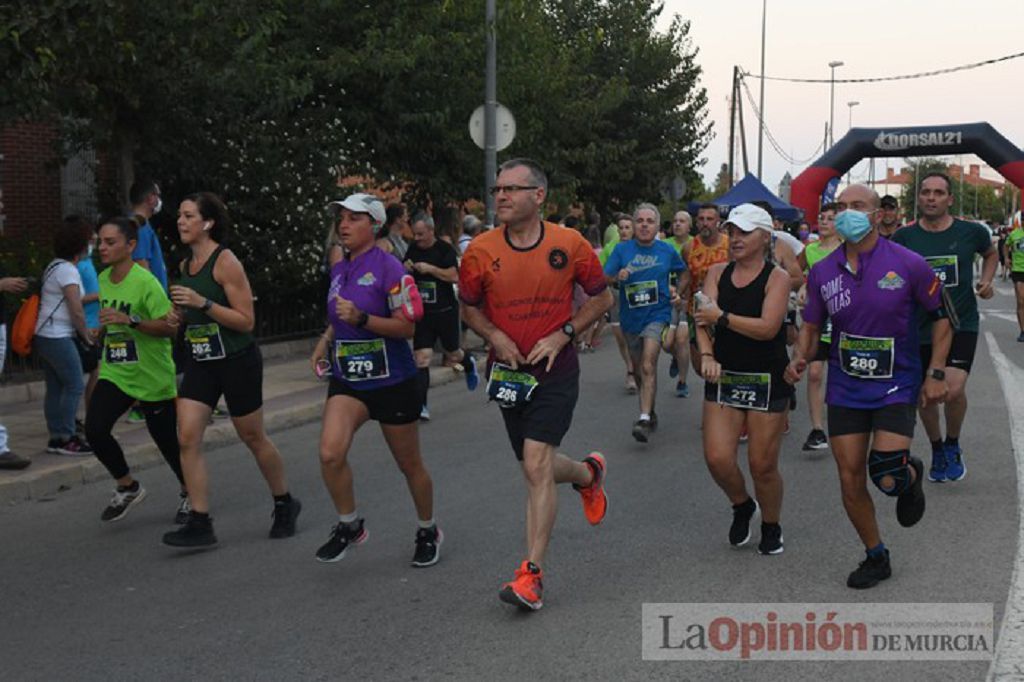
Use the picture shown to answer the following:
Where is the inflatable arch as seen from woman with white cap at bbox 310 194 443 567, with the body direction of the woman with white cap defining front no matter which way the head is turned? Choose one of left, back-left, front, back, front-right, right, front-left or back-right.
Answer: back

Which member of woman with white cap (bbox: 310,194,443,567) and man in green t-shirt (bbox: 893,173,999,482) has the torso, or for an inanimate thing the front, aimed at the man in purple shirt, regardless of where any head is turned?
the man in green t-shirt

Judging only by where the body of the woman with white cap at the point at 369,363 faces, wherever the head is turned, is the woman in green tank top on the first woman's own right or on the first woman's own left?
on the first woman's own right

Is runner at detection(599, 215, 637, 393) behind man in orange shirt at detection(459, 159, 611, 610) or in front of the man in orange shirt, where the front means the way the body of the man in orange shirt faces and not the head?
behind

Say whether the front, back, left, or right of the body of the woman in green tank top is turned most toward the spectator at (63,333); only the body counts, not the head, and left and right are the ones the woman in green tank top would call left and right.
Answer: right

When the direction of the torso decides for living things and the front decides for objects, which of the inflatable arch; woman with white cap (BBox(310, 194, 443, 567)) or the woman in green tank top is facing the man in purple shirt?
the inflatable arch

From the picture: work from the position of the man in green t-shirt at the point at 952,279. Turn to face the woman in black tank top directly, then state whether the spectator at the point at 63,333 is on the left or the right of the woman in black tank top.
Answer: right

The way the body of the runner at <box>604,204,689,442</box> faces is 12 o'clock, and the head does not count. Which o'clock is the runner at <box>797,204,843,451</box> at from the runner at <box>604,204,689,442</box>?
the runner at <box>797,204,843,451</box> is roughly at 10 o'clock from the runner at <box>604,204,689,442</box>.

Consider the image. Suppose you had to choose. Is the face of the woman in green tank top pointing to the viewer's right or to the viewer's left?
to the viewer's left

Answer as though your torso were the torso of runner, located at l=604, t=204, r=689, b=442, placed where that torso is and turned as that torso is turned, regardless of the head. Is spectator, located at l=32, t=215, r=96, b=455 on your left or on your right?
on your right

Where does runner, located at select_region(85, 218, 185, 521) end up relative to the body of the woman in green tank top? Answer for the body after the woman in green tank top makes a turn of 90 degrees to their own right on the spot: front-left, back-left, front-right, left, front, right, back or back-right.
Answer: front

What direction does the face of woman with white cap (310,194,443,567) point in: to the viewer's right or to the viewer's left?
to the viewer's left

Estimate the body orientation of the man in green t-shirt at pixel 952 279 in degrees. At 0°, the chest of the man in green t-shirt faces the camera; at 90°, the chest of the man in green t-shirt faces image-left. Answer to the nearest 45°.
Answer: approximately 0°

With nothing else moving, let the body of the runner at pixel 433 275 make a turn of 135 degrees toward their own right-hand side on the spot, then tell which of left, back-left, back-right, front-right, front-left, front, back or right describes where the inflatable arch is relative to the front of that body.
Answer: front-right
